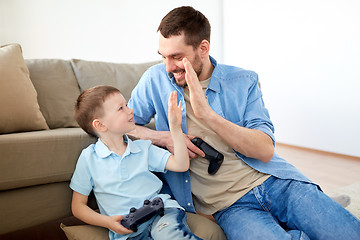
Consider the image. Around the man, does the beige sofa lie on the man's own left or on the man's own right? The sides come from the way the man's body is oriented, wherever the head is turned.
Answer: on the man's own right

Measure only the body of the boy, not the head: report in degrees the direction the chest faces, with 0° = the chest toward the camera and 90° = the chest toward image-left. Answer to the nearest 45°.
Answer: approximately 315°

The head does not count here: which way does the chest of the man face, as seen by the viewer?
toward the camera

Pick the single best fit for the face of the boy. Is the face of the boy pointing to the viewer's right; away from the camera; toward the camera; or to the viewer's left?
to the viewer's right
